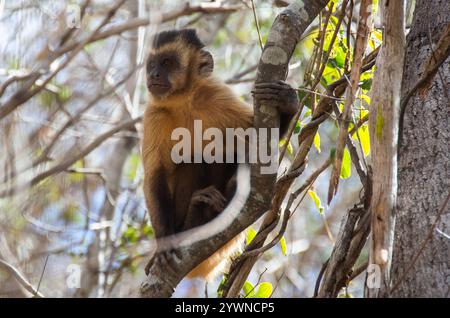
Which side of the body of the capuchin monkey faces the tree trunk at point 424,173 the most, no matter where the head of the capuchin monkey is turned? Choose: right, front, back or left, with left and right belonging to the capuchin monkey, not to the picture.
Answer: left

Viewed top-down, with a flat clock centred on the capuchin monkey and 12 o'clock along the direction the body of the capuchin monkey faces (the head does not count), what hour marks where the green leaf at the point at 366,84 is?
The green leaf is roughly at 9 o'clock from the capuchin monkey.

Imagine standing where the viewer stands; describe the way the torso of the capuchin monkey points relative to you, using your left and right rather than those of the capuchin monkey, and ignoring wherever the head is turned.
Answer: facing the viewer and to the left of the viewer

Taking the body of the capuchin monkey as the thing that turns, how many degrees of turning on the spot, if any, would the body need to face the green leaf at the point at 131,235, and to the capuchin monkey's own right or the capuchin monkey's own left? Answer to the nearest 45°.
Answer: approximately 135° to the capuchin monkey's own right

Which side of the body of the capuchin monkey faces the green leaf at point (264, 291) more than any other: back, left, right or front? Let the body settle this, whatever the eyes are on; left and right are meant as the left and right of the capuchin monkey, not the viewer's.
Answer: left

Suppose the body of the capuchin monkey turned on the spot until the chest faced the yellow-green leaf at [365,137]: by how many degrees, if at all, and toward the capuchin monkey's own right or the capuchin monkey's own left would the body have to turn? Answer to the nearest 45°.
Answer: approximately 90° to the capuchin monkey's own left
